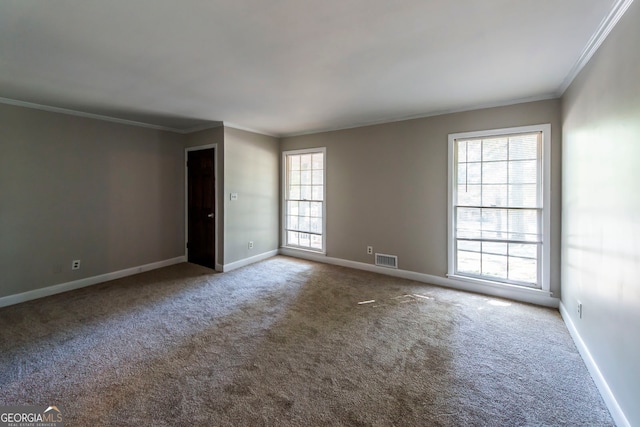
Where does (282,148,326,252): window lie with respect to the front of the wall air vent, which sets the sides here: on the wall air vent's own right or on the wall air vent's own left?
on the wall air vent's own right

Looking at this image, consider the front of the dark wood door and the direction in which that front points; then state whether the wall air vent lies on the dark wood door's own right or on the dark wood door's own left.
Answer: on the dark wood door's own left

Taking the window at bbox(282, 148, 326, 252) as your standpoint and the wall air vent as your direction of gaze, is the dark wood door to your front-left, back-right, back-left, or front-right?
back-right

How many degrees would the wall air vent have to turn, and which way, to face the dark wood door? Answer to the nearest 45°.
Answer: approximately 45° to its right

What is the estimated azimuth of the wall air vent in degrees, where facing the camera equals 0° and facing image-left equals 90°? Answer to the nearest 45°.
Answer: approximately 45°
